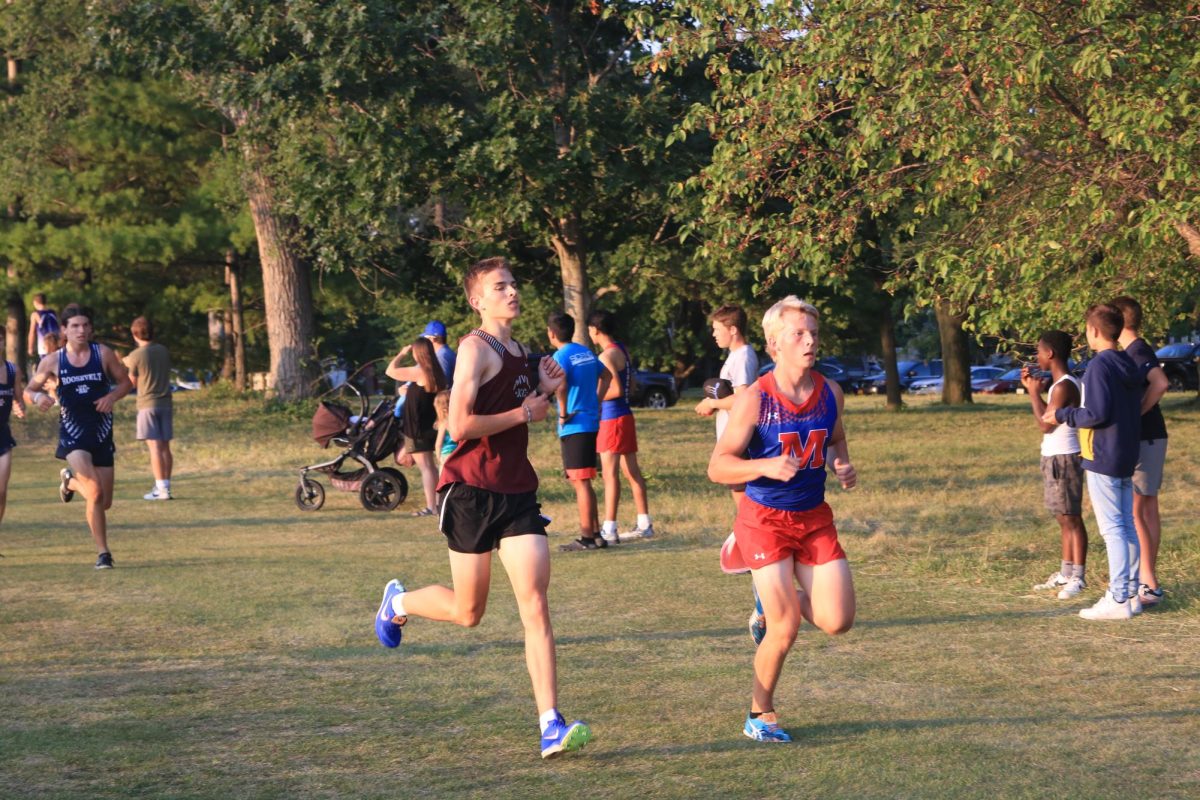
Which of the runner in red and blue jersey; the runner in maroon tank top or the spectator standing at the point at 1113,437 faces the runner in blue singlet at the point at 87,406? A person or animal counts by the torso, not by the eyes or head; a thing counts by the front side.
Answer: the spectator standing

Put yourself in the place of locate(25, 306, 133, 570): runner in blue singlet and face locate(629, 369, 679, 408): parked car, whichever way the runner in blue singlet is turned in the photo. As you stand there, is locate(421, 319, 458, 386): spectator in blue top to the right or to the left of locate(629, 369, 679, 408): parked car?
right

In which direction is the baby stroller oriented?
to the viewer's left

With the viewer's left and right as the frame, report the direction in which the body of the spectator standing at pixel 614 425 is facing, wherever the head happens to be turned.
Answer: facing to the left of the viewer

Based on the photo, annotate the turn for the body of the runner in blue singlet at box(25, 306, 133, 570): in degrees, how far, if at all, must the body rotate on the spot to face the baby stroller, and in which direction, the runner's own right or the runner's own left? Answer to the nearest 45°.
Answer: approximately 135° to the runner's own left

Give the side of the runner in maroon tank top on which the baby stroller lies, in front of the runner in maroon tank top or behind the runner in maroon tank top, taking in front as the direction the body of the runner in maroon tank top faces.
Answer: behind

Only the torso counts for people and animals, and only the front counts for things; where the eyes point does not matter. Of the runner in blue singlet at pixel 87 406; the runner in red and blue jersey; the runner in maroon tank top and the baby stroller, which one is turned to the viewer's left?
the baby stroller

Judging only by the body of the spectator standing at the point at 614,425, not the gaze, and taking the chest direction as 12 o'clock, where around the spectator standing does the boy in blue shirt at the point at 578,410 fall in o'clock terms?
The boy in blue shirt is roughly at 10 o'clock from the spectator standing.

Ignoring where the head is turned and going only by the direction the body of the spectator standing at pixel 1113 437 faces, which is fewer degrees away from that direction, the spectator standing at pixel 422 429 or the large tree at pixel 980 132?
the spectator standing

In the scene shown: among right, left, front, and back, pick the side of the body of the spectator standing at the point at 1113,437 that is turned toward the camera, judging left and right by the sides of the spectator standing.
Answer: left

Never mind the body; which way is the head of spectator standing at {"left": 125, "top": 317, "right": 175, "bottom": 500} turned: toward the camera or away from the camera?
away from the camera

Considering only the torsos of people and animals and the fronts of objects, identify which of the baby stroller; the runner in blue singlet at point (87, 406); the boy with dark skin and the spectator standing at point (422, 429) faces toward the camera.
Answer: the runner in blue singlet

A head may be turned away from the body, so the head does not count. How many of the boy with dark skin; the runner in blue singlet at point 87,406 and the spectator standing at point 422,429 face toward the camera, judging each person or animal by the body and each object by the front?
1
